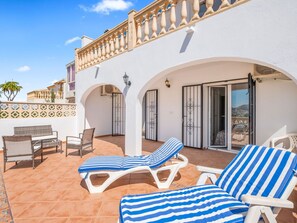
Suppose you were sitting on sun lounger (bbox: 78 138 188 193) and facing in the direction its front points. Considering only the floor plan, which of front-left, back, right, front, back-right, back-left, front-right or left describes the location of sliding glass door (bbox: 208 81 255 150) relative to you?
back-right

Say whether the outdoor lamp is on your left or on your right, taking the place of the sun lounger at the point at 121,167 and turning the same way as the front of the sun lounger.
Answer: on your right

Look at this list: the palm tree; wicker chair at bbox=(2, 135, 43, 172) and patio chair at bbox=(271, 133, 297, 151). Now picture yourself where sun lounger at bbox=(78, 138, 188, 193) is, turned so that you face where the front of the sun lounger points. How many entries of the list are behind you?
1

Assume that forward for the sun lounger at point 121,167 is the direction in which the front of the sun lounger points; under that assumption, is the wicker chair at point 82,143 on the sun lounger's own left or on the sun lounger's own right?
on the sun lounger's own right

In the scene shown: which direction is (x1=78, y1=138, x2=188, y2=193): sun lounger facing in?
to the viewer's left

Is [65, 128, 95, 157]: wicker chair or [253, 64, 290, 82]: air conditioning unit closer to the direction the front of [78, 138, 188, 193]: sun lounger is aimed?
the wicker chair

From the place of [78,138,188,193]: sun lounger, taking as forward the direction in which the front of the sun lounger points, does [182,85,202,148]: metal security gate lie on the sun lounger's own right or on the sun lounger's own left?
on the sun lounger's own right

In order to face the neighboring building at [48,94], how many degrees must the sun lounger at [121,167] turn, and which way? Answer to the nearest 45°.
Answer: approximately 45° to its right

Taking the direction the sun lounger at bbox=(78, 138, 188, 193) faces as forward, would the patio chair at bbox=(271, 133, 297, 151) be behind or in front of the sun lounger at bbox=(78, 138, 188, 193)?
behind

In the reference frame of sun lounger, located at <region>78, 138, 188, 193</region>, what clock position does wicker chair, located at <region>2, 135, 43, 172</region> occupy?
The wicker chair is roughly at 1 o'clock from the sun lounger.

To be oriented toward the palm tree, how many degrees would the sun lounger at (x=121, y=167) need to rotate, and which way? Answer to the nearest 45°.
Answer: approximately 45° to its right
